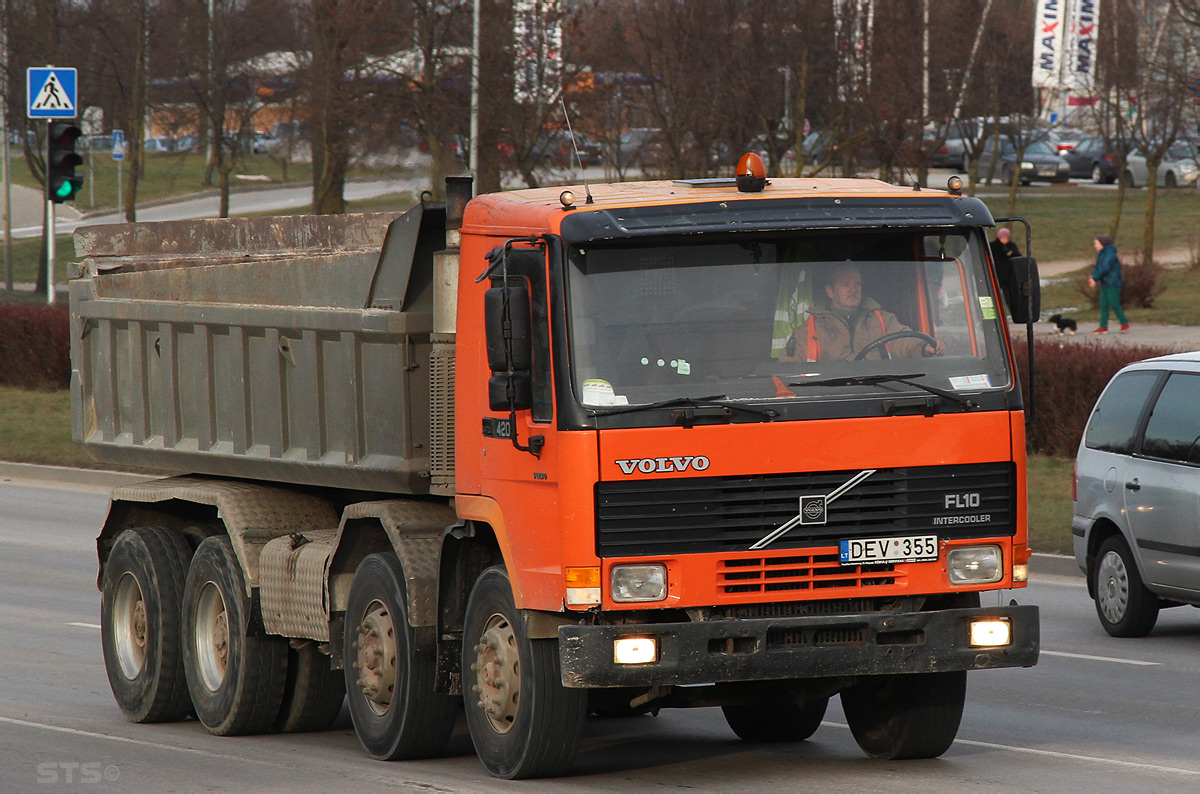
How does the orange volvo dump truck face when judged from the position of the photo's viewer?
facing the viewer and to the right of the viewer

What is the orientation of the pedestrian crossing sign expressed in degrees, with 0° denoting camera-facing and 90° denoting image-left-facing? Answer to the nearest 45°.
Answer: approximately 0°

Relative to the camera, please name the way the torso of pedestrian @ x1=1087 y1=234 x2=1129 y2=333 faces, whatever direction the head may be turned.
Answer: to the viewer's left

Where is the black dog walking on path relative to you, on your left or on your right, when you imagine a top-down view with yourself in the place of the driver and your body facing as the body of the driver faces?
on your left

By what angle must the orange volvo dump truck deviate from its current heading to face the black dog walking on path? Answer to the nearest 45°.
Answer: approximately 135° to its left

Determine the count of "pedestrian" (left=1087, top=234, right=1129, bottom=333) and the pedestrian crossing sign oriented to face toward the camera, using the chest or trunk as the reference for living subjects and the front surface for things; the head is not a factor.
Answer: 1

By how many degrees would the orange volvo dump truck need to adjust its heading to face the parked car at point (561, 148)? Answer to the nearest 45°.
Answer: approximately 135° to its left

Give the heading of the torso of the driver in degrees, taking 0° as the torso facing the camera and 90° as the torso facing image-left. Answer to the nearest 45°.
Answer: approximately 315°

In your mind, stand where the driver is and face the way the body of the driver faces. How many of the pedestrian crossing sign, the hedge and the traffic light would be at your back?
3

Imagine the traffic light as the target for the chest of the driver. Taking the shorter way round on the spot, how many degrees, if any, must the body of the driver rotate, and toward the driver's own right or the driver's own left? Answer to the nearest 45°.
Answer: approximately 180°

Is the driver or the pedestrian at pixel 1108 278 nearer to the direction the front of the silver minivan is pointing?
the driver

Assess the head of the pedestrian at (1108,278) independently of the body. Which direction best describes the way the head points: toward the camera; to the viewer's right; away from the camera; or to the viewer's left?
to the viewer's left
